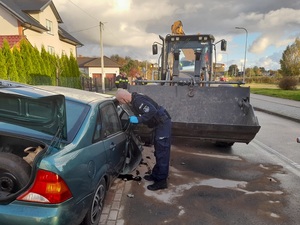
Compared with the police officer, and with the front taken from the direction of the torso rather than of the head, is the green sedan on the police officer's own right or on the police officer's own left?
on the police officer's own left

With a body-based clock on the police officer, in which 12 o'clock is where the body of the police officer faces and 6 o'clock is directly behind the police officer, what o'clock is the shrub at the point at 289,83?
The shrub is roughly at 4 o'clock from the police officer.

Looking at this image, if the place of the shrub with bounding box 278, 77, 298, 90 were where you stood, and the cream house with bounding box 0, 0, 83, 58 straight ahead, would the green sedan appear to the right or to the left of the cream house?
left

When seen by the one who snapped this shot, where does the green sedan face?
facing away from the viewer and to the right of the viewer

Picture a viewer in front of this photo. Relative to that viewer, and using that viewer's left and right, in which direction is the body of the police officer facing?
facing to the left of the viewer

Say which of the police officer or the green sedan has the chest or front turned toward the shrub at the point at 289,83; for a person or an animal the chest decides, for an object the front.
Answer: the green sedan

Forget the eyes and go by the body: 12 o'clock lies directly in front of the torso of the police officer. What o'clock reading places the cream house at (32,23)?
The cream house is roughly at 2 o'clock from the police officer.

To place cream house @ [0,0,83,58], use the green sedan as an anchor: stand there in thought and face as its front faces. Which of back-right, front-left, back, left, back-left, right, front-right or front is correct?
front-left

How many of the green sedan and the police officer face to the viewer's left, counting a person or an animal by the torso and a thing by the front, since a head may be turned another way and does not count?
1

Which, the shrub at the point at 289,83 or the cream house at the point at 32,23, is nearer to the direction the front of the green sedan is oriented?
the shrub
